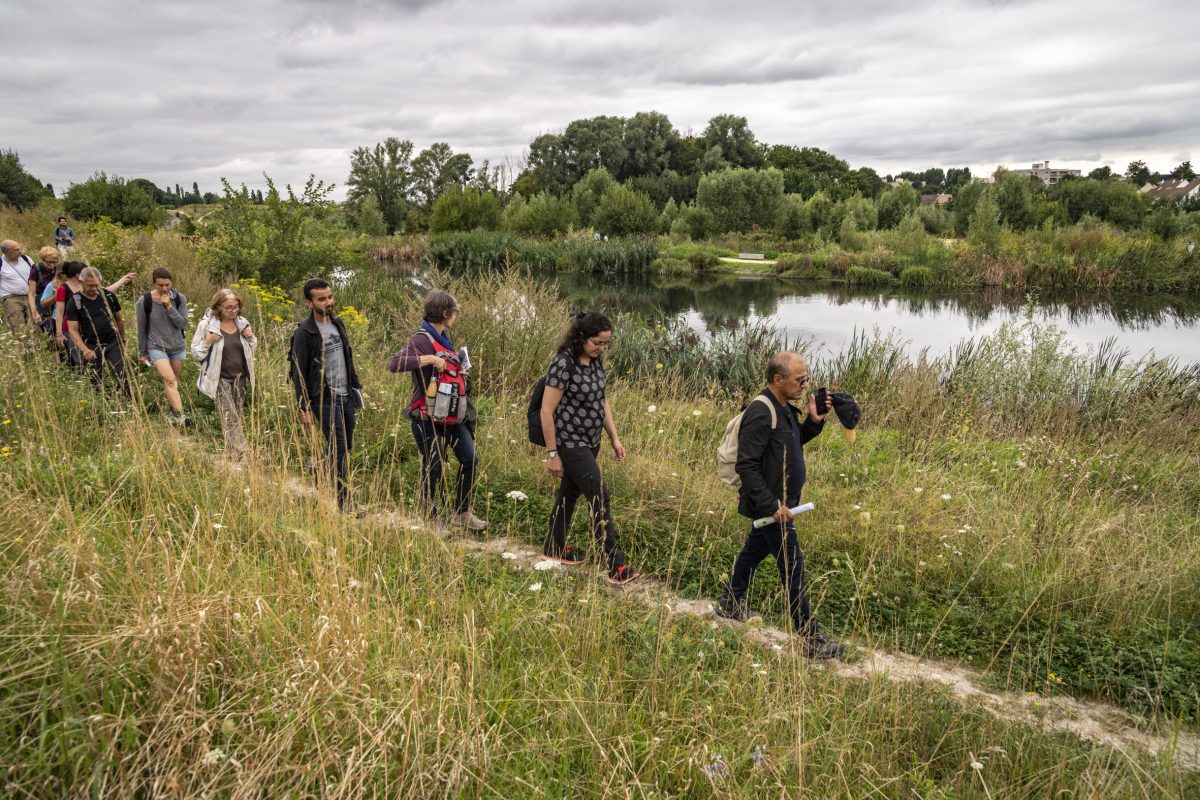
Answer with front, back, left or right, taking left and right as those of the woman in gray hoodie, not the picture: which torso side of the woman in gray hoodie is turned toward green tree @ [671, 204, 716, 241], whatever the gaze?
left

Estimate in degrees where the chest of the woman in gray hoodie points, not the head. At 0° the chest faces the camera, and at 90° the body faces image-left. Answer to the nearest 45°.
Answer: approximately 315°

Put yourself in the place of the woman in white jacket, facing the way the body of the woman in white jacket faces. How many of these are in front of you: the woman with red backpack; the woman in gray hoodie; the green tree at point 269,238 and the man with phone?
2

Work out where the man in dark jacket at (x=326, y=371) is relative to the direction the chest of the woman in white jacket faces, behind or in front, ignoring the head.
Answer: in front

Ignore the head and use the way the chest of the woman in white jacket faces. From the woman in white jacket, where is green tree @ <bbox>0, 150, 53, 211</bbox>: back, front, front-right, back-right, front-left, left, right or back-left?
back-left

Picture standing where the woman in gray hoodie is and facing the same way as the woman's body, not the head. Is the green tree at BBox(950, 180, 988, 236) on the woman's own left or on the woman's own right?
on the woman's own left

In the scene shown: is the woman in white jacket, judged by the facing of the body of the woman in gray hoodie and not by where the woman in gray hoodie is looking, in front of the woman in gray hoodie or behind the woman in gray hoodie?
in front

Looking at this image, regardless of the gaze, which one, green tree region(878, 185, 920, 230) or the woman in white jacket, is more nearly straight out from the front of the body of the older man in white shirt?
the woman in white jacket

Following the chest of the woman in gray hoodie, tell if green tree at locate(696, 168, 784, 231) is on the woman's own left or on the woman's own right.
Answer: on the woman's own left

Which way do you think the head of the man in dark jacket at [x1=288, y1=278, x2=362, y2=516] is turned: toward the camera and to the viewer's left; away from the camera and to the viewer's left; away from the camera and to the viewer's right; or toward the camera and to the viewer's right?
toward the camera and to the viewer's right

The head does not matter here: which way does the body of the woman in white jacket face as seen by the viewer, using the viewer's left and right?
facing the viewer and to the right of the viewer

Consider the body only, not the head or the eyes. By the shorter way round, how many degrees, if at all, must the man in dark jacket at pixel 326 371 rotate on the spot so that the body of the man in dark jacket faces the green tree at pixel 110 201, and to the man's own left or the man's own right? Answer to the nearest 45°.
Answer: approximately 135° to the man's own left

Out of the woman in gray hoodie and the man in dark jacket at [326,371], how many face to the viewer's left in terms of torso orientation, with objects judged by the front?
0
